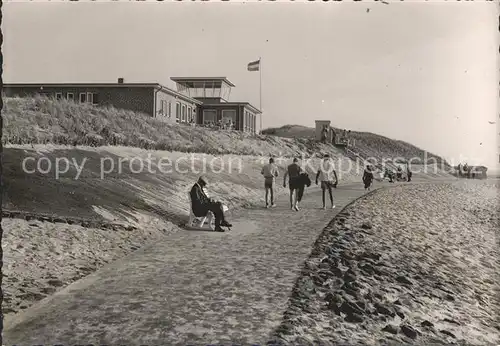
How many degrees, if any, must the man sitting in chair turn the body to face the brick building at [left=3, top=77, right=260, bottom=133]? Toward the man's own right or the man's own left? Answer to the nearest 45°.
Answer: approximately 90° to the man's own left

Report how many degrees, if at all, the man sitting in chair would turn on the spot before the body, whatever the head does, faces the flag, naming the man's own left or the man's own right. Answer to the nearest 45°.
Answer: approximately 90° to the man's own left

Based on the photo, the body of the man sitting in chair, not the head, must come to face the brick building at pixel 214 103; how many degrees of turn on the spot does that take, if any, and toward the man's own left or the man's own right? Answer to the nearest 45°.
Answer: approximately 90° to the man's own left

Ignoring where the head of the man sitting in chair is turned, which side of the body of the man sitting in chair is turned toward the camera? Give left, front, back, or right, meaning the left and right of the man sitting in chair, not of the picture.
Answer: right
